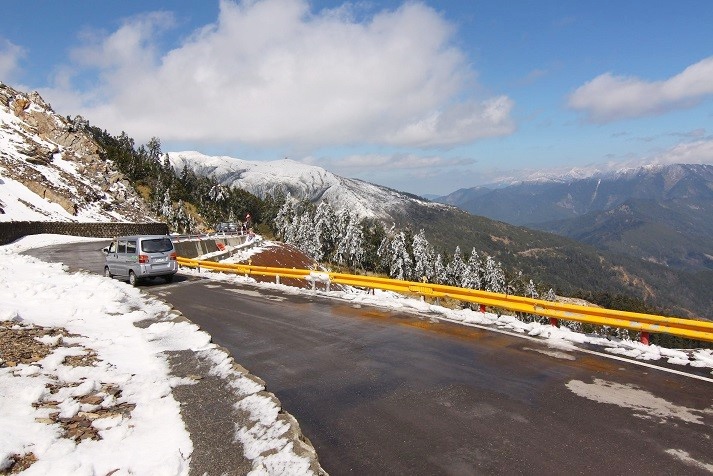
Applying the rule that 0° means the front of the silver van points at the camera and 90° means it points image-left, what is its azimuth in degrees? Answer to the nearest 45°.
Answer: approximately 135°

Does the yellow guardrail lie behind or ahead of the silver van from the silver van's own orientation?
behind
